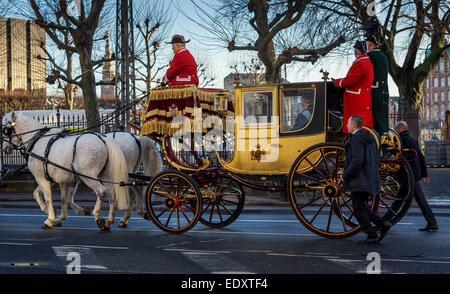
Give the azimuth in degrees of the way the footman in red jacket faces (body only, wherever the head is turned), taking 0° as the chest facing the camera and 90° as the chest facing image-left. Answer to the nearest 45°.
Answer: approximately 135°

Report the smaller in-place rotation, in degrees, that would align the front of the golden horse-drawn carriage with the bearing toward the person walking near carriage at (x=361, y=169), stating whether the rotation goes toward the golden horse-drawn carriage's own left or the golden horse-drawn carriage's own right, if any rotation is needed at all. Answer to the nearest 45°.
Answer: approximately 180°

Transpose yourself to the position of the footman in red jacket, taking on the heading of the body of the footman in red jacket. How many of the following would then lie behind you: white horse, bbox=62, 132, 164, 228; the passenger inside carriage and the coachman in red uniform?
0

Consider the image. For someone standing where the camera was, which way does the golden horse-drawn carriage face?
facing away from the viewer and to the left of the viewer

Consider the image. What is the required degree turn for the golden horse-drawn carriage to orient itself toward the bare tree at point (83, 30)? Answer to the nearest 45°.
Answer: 0° — it already faces it

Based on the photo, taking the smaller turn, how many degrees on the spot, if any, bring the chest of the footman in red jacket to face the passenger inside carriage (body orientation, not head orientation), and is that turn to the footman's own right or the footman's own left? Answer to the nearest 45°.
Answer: approximately 45° to the footman's own left

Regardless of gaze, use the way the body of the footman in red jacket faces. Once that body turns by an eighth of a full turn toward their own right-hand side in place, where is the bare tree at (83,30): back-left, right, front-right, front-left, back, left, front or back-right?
front-left
